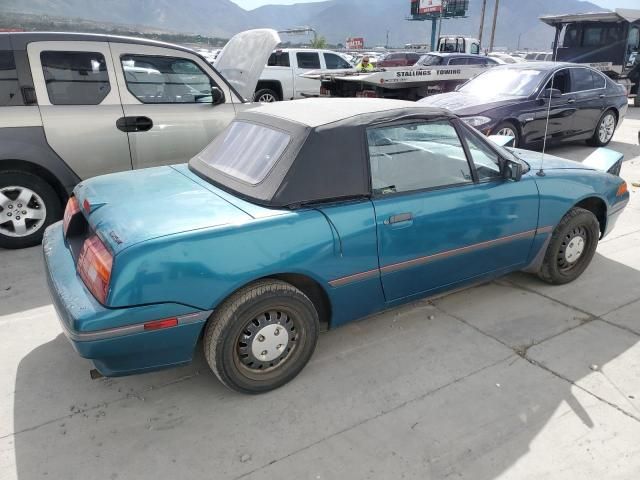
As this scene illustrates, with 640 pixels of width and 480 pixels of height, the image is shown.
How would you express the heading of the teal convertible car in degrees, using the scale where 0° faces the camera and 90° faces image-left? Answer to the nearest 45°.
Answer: approximately 225°

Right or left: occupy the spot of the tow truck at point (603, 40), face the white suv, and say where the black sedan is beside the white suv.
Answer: left

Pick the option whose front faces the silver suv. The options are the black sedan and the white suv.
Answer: the black sedan

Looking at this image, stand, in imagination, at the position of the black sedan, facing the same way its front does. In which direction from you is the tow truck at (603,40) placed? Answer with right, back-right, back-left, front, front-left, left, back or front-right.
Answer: back-right

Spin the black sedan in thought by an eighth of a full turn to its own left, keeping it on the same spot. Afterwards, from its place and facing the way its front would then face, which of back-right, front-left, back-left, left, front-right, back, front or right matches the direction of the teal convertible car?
front

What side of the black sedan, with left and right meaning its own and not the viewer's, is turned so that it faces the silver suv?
front

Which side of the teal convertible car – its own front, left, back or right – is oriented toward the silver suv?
left

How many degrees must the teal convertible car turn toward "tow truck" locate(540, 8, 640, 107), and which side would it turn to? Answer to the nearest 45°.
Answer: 0° — it already faces it

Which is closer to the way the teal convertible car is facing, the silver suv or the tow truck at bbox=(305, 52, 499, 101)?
the tow truck
